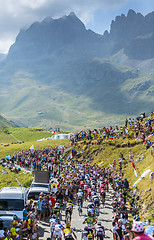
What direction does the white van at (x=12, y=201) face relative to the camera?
toward the camera

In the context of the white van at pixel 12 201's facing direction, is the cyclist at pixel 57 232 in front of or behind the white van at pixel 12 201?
in front

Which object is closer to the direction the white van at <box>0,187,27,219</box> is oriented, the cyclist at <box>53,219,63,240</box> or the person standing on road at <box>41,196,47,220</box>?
the cyclist
